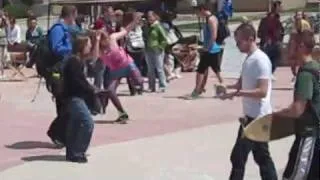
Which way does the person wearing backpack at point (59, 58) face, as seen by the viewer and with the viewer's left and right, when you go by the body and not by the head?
facing to the right of the viewer

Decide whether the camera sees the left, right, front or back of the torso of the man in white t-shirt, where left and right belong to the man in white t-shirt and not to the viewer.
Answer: left

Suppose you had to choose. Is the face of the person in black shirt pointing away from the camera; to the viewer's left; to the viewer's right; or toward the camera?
to the viewer's right

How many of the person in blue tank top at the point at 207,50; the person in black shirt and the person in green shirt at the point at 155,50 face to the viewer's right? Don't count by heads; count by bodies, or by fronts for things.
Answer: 1

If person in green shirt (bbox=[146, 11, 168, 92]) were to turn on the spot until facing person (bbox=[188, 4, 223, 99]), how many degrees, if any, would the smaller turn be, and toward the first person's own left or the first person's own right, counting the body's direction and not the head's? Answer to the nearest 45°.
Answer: approximately 90° to the first person's own left

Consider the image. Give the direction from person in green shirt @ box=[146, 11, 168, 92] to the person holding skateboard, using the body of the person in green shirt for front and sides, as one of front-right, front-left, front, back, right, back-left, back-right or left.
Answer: front-left

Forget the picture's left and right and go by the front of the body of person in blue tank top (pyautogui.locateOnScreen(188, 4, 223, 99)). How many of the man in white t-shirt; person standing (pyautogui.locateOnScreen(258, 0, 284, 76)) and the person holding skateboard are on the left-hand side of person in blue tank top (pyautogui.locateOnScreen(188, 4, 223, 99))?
2

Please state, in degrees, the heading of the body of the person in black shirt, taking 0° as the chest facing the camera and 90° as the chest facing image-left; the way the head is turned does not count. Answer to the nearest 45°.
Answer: approximately 270°
